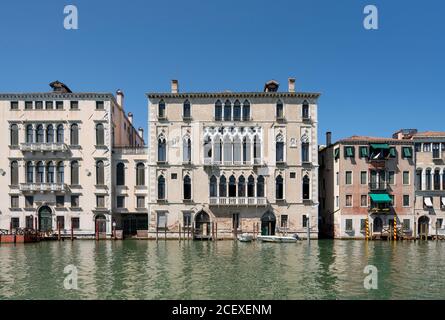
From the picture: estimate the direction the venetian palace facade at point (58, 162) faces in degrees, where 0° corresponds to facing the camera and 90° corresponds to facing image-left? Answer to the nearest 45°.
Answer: approximately 0°

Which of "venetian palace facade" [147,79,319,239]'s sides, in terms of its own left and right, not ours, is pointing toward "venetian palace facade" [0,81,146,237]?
right

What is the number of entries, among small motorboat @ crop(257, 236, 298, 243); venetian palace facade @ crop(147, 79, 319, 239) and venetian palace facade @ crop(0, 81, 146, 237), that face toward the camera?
2

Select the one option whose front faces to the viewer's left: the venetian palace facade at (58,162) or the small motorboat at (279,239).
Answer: the small motorboat
